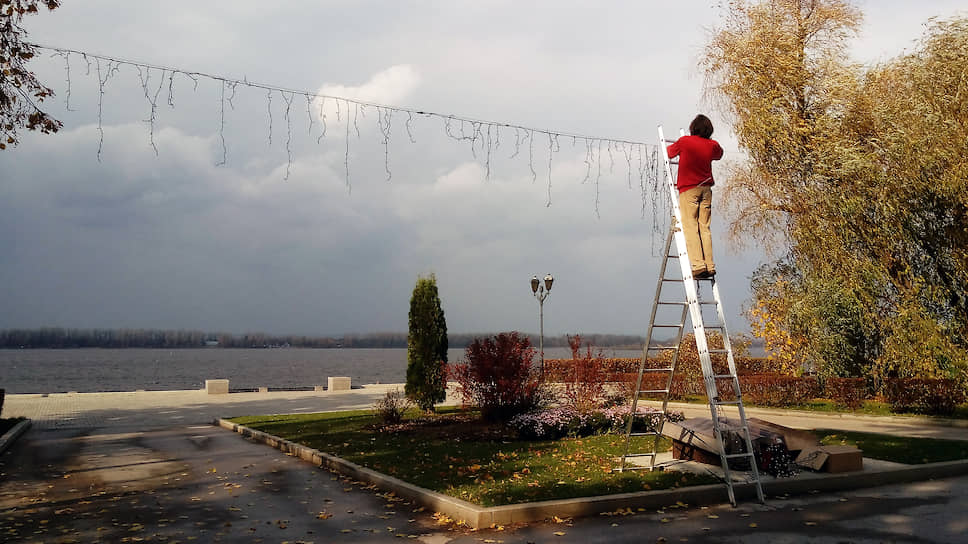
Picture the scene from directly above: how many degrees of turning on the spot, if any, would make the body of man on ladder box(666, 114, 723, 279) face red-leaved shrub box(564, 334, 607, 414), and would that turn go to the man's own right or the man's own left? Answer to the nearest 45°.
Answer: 0° — they already face it

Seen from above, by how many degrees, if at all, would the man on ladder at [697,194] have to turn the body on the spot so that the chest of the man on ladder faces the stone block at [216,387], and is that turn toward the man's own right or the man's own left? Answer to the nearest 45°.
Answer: approximately 45° to the man's own left

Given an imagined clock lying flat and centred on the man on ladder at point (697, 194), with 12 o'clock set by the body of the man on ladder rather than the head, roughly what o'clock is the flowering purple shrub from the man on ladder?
The flowering purple shrub is roughly at 11 o'clock from the man on ladder.

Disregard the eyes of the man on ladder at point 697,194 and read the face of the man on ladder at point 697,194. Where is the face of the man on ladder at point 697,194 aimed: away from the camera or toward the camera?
away from the camera

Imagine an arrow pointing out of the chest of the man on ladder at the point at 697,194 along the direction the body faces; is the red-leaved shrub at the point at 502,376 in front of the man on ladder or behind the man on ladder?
in front

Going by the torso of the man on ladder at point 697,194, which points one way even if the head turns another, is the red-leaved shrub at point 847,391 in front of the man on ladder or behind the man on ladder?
in front

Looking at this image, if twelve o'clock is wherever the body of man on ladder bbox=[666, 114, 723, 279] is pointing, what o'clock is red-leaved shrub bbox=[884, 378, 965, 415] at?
The red-leaved shrub is roughly at 1 o'clock from the man on ladder.

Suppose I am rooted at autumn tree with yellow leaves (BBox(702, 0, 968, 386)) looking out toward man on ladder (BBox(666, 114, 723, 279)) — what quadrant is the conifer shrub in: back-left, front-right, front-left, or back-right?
front-right

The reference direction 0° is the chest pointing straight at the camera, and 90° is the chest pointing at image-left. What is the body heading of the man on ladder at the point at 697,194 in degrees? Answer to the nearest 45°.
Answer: approximately 180°
